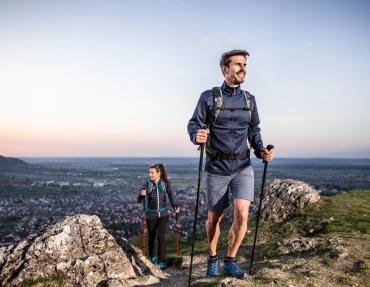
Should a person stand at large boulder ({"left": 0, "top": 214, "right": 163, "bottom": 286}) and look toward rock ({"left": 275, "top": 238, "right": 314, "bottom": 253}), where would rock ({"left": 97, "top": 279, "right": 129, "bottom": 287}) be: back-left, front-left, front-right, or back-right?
front-right

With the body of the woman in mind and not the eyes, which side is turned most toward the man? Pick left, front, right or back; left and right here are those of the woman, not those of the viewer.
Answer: front

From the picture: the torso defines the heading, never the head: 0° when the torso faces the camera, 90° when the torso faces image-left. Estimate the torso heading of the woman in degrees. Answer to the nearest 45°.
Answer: approximately 0°

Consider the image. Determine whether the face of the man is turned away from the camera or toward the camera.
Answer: toward the camera

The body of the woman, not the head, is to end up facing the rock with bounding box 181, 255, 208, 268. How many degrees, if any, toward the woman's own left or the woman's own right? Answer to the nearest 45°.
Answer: approximately 45° to the woman's own left

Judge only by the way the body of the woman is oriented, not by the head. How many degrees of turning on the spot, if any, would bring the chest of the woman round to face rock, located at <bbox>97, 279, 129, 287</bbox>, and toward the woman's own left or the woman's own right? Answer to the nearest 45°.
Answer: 0° — they already face it

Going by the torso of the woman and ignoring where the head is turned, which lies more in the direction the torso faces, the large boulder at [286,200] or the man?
the man

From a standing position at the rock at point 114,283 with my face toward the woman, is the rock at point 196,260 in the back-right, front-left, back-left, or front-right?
front-right

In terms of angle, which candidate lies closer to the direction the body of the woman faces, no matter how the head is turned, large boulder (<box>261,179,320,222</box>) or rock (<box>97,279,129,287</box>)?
the rock

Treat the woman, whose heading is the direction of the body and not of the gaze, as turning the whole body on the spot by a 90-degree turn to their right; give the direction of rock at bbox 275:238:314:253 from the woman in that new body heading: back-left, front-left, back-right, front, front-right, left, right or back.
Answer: back-left

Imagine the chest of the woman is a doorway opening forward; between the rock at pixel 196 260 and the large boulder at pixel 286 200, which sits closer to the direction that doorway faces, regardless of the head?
the rock

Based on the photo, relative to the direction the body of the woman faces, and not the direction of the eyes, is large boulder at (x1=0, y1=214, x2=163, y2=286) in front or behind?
in front
